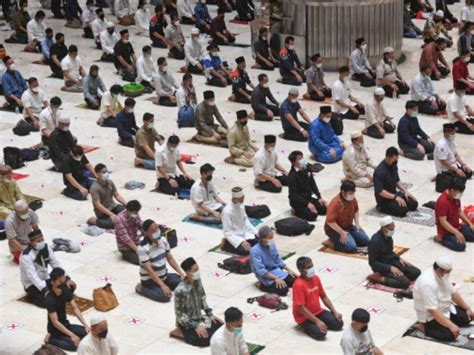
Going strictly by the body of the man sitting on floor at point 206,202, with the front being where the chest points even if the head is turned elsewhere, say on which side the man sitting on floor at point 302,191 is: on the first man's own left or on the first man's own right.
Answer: on the first man's own left

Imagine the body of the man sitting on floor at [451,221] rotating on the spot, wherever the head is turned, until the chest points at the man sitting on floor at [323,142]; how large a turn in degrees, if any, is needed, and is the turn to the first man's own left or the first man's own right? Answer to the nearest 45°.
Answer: approximately 180°

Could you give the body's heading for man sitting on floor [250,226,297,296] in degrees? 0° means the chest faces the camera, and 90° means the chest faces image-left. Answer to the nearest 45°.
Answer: approximately 315°

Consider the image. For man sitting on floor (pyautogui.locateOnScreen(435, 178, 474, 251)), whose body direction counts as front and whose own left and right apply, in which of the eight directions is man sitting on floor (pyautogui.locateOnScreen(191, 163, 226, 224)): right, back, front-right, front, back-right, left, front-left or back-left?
back-right

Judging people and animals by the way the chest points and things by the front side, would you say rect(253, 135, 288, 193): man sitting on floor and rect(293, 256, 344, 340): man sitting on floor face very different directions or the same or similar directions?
same or similar directions

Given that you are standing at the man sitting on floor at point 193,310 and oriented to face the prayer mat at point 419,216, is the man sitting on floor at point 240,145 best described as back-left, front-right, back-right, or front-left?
front-left

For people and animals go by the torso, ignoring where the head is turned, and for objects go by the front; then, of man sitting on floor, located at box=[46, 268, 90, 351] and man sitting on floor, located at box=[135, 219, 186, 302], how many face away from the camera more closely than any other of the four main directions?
0

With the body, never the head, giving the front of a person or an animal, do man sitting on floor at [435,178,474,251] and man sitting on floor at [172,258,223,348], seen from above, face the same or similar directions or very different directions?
same or similar directions

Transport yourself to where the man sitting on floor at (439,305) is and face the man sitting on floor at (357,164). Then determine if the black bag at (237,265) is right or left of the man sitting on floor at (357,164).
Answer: left

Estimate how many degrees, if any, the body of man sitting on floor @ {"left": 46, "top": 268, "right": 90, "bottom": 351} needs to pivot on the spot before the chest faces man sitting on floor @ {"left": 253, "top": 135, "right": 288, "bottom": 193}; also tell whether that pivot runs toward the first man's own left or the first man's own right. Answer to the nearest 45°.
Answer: approximately 90° to the first man's own left

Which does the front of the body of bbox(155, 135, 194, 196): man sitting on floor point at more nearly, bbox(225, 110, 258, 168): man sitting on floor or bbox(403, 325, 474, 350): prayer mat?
the prayer mat

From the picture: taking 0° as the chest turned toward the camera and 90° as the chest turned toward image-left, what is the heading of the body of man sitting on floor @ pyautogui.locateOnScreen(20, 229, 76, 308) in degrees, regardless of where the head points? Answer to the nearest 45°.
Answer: approximately 315°

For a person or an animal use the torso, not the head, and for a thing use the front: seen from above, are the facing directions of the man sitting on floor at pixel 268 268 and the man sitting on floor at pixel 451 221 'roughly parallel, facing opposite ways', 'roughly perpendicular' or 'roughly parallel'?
roughly parallel
